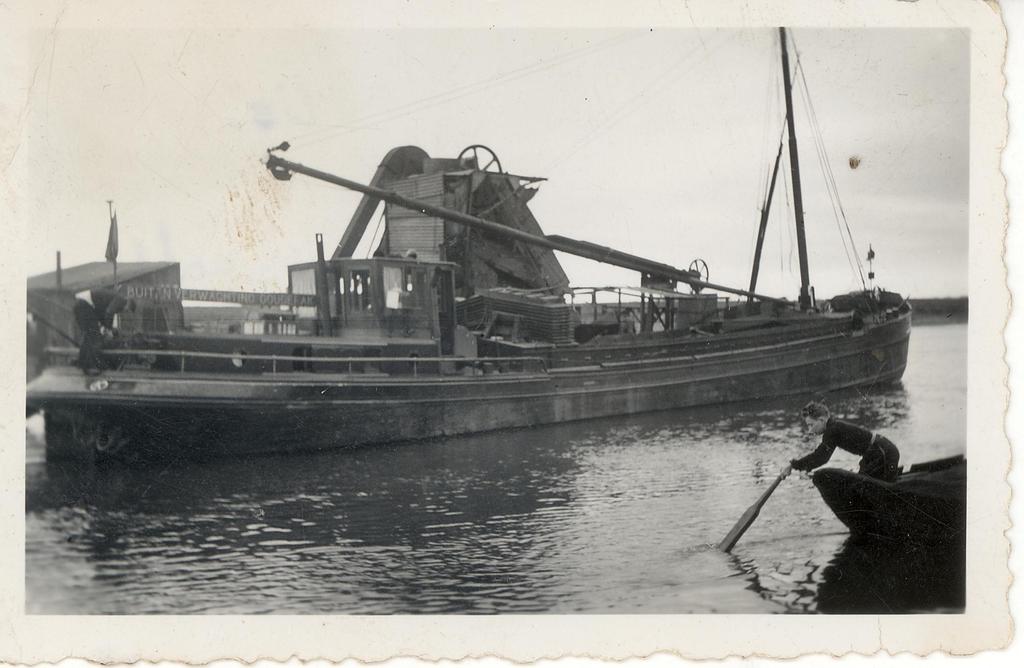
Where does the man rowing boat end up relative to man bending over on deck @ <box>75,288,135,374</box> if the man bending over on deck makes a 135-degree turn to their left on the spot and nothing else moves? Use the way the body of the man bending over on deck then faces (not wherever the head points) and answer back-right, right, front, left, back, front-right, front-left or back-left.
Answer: back

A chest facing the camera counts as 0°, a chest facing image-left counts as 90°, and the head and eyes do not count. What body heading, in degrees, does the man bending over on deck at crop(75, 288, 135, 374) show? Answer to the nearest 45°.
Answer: approximately 270°

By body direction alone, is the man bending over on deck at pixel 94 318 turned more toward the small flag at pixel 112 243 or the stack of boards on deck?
the stack of boards on deck
